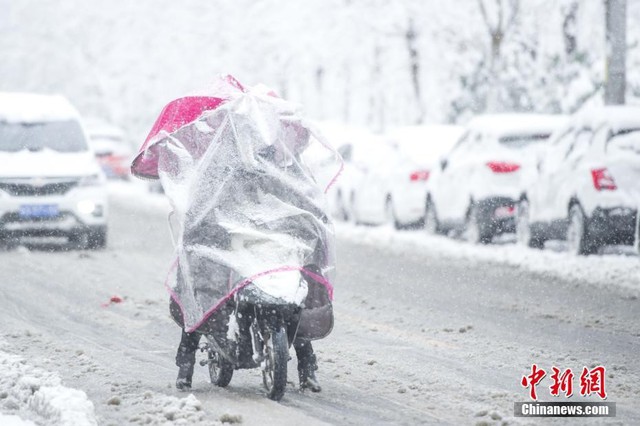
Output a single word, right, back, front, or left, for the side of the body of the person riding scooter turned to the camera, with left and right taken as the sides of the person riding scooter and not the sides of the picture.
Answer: front

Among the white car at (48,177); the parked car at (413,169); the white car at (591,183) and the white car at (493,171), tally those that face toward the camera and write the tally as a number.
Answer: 1

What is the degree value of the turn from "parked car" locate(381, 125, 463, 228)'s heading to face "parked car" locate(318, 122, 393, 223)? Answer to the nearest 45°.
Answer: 0° — it already faces it

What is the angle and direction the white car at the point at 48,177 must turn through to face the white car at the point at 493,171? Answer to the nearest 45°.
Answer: approximately 90° to its left

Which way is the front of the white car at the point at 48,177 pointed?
toward the camera

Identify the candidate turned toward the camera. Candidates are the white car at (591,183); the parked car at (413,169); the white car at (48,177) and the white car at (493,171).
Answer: the white car at (48,177)

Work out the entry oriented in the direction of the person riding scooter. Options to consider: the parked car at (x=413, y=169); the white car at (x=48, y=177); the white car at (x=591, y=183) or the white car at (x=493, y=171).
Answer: the white car at (x=48, y=177)

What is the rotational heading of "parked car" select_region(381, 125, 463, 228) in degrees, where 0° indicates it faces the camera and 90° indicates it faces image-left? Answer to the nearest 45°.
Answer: approximately 135°

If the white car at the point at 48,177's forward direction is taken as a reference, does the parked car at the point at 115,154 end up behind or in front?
behind

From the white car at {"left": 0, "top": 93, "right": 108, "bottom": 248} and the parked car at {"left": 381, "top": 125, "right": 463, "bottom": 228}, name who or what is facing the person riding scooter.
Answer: the white car

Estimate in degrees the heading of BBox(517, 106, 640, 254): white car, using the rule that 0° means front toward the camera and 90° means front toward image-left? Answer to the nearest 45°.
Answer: approximately 135°
